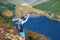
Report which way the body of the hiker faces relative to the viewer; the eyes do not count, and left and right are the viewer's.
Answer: facing away from the viewer and to the right of the viewer
